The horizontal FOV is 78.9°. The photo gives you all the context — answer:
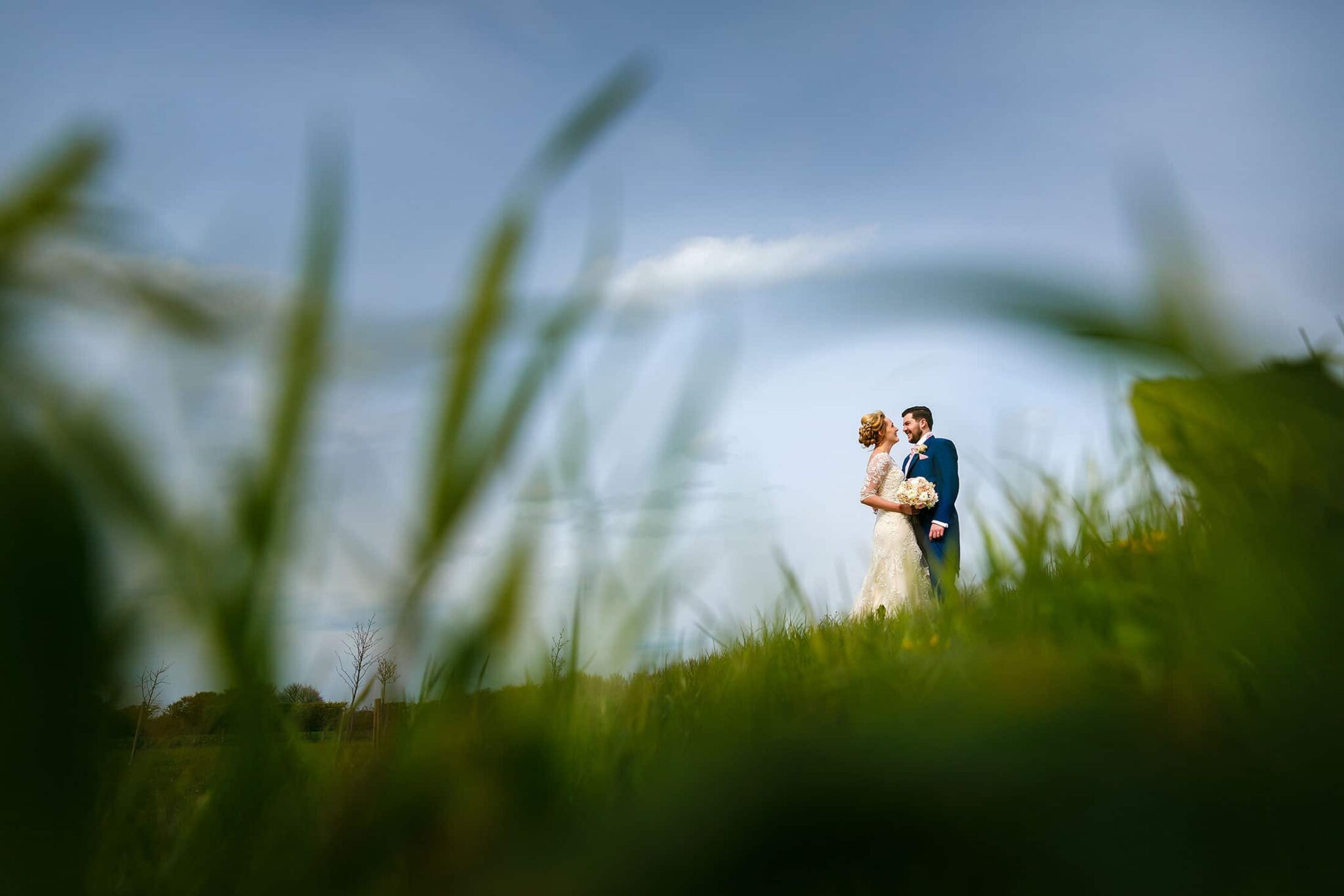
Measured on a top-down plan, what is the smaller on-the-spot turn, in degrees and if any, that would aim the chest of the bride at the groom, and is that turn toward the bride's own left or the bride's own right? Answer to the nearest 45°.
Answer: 0° — they already face them

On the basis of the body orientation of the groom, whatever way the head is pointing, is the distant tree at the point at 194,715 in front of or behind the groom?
in front

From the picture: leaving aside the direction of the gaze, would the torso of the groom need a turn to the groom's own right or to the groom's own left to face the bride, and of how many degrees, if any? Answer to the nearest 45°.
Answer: approximately 45° to the groom's own right

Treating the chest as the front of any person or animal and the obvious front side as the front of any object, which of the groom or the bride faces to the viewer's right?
the bride

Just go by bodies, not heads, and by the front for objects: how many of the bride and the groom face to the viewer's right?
1

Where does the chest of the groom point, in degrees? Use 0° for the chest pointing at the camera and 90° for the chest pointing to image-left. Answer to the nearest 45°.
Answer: approximately 45°

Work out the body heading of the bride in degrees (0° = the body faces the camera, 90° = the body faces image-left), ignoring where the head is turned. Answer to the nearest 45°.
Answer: approximately 270°

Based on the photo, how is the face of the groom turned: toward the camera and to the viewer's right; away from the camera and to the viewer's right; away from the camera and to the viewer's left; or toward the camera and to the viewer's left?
toward the camera and to the viewer's left

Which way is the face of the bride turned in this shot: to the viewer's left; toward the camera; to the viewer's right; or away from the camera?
to the viewer's right
